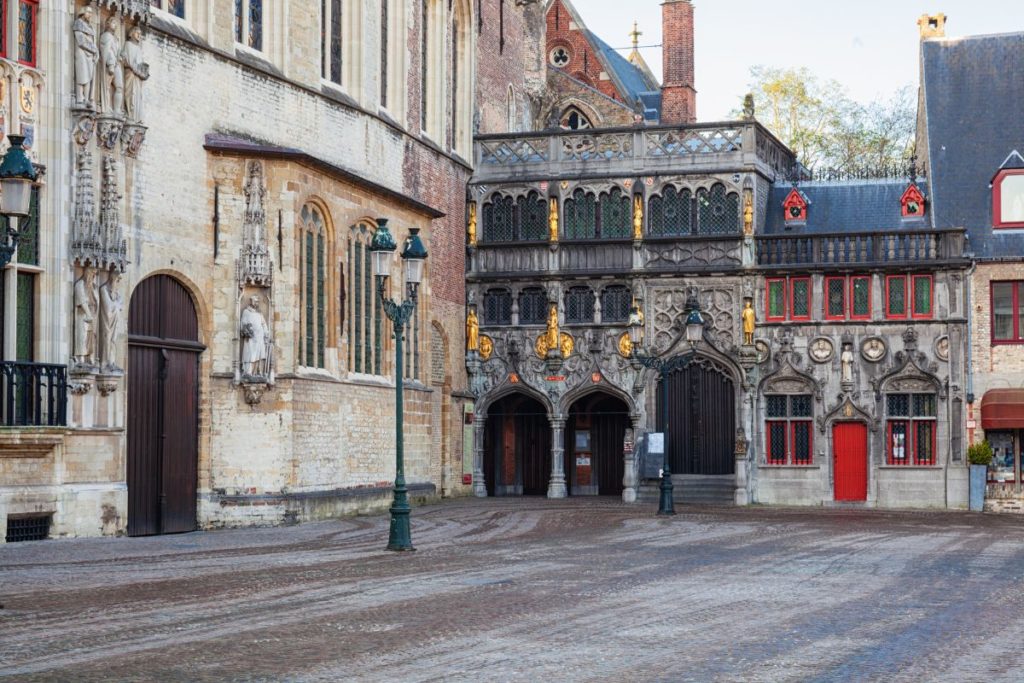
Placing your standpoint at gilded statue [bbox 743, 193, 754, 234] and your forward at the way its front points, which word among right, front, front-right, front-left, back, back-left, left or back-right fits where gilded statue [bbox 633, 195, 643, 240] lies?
right

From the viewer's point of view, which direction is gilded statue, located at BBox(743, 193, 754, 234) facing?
toward the camera

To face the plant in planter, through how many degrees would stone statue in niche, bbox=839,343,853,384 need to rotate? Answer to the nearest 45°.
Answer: approximately 90° to its left

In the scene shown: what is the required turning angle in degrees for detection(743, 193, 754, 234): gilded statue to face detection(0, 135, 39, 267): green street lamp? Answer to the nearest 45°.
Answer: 0° — it already faces it

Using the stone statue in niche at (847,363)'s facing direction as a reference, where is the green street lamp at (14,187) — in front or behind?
in front

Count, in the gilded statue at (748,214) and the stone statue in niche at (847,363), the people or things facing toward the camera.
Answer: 2

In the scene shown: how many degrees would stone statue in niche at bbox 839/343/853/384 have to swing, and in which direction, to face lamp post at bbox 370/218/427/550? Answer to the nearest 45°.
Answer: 0° — it already faces it

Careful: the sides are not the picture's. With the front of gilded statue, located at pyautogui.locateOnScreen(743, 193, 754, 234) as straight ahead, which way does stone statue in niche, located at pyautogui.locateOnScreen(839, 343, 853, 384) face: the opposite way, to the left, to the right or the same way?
the same way
